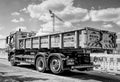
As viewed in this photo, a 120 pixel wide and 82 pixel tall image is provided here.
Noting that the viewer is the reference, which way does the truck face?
facing away from the viewer and to the left of the viewer

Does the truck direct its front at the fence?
no
